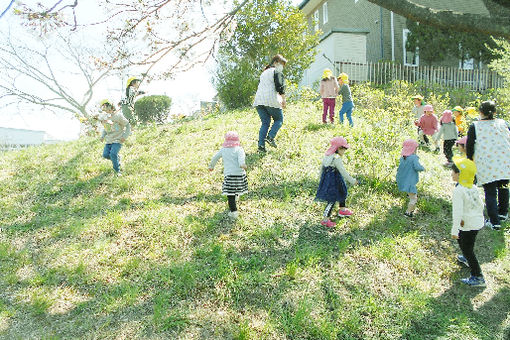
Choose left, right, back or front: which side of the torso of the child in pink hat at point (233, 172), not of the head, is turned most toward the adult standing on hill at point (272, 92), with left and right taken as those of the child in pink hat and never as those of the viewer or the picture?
front

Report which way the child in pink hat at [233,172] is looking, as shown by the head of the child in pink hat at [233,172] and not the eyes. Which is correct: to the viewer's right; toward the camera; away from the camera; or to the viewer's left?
away from the camera

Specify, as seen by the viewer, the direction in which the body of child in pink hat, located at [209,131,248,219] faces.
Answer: away from the camera

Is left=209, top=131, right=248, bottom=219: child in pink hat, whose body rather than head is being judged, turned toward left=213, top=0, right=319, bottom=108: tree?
yes

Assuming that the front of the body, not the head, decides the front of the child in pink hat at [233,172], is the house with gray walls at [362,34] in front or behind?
in front

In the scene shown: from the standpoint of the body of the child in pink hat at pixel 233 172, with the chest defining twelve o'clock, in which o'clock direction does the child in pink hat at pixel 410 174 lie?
the child in pink hat at pixel 410 174 is roughly at 3 o'clock from the child in pink hat at pixel 233 172.

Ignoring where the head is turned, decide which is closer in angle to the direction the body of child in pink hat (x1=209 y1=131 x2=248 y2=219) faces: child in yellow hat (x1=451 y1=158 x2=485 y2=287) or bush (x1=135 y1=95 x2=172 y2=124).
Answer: the bush

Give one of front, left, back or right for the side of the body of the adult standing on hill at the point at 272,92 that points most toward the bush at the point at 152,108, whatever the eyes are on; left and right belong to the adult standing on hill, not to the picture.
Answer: left
